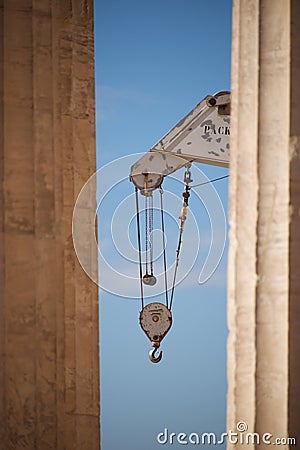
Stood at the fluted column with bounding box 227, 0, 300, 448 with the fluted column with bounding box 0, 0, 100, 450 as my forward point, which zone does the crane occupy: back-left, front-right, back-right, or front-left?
front-right

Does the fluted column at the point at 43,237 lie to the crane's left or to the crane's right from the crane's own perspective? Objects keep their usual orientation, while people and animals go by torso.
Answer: on its left

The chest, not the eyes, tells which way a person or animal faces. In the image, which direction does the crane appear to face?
to the viewer's left

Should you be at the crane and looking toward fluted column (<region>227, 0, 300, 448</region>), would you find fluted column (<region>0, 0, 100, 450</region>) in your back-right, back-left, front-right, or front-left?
front-right

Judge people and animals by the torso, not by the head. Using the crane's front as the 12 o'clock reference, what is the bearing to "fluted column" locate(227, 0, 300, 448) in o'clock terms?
The fluted column is roughly at 9 o'clock from the crane.

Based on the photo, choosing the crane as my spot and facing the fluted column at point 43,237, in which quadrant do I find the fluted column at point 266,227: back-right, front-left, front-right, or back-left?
front-left
